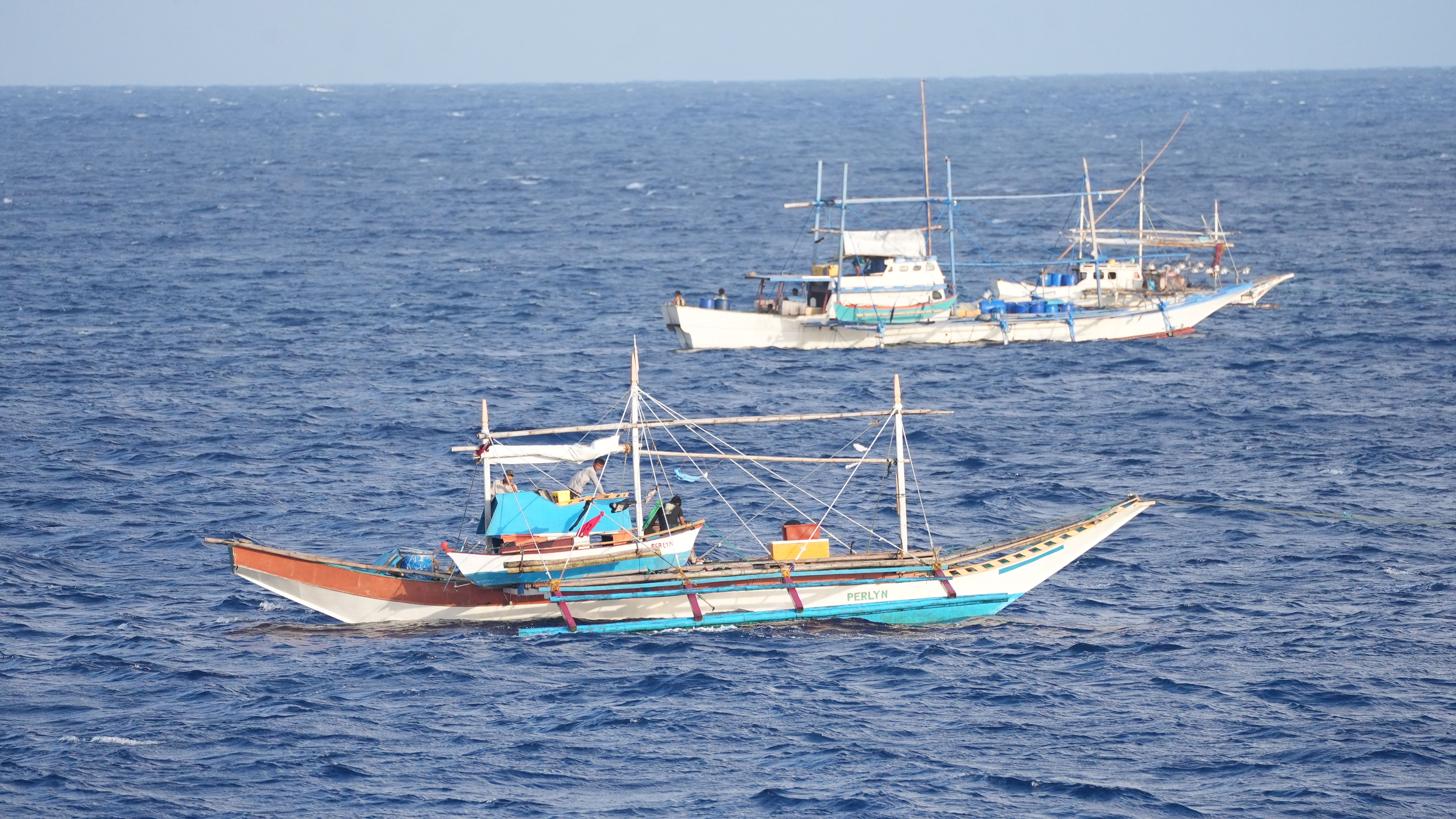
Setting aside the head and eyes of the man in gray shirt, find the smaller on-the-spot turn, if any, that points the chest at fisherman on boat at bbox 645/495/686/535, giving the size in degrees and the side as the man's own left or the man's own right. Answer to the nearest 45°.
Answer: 0° — they already face them

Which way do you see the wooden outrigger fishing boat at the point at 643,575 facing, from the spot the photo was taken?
facing to the right of the viewer

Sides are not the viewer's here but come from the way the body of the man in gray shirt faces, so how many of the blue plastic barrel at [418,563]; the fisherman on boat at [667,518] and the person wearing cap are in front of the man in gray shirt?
1

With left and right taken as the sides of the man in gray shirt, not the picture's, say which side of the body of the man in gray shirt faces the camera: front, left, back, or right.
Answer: right

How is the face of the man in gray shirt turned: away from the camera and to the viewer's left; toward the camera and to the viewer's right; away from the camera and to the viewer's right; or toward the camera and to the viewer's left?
toward the camera and to the viewer's right

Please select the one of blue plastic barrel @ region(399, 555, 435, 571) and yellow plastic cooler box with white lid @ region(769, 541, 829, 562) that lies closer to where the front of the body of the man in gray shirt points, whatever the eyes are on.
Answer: the yellow plastic cooler box with white lid
